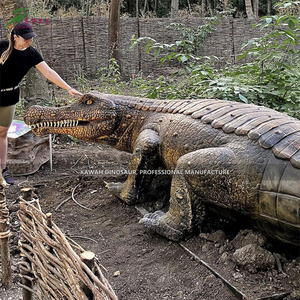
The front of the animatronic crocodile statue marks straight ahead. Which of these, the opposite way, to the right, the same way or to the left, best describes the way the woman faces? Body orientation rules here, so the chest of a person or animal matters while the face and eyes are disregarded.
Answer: the opposite way

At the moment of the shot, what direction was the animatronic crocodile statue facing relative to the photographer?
facing away from the viewer and to the left of the viewer

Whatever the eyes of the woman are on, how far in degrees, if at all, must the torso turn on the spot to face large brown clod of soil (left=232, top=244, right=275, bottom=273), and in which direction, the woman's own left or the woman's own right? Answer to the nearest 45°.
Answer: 0° — they already face it

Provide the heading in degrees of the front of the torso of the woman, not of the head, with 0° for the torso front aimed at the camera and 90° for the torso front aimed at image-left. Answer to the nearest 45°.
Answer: approximately 315°

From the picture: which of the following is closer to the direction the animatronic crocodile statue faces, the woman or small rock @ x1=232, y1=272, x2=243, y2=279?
the woman

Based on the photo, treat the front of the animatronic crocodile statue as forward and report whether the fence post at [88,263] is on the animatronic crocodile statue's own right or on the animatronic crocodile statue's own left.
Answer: on the animatronic crocodile statue's own left

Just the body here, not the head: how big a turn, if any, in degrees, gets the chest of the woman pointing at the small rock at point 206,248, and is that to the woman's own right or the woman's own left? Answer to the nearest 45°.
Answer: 0° — they already face it
